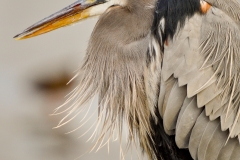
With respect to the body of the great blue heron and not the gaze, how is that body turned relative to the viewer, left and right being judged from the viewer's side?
facing to the left of the viewer
